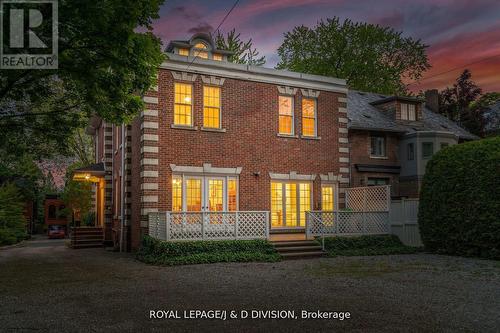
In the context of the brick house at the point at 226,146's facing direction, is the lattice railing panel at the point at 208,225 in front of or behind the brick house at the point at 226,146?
in front

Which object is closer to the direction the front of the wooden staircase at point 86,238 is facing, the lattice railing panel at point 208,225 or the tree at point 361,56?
the lattice railing panel

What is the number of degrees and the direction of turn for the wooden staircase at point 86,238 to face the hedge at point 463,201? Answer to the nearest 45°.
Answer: approximately 45° to its left

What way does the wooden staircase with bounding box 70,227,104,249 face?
toward the camera

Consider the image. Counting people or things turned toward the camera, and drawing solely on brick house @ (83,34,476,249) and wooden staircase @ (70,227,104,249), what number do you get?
2

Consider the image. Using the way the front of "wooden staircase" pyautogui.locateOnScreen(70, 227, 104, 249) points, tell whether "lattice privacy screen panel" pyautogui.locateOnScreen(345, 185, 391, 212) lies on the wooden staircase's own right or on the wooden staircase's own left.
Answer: on the wooden staircase's own left

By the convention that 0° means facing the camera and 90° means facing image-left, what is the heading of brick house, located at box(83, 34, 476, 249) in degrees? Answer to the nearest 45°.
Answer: approximately 0°

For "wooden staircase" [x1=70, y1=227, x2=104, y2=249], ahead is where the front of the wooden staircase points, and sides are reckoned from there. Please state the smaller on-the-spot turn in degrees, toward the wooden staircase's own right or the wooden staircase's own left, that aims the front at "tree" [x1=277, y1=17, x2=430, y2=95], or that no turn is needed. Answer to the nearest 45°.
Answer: approximately 135° to the wooden staircase's own left

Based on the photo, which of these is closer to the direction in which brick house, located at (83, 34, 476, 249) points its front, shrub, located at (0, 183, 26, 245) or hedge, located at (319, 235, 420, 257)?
the hedge
